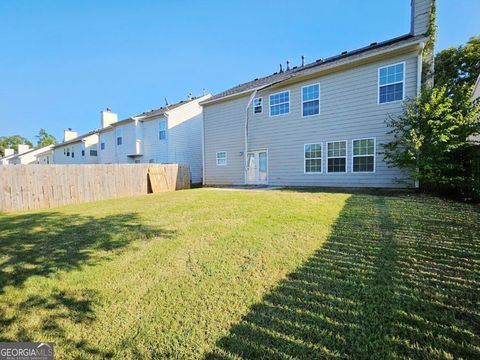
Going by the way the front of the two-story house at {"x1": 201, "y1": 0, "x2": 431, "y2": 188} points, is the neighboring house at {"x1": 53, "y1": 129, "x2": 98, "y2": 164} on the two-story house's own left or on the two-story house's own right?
on the two-story house's own left

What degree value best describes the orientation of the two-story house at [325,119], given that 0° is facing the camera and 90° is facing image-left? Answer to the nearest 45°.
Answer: approximately 225°

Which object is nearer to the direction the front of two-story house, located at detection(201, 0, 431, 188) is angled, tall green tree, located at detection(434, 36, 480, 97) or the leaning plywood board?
the tall green tree

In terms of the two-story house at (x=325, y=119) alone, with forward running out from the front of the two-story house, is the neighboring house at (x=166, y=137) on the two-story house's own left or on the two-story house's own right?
on the two-story house's own left

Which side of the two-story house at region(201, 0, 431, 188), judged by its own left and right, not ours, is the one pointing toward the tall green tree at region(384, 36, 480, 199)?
right
